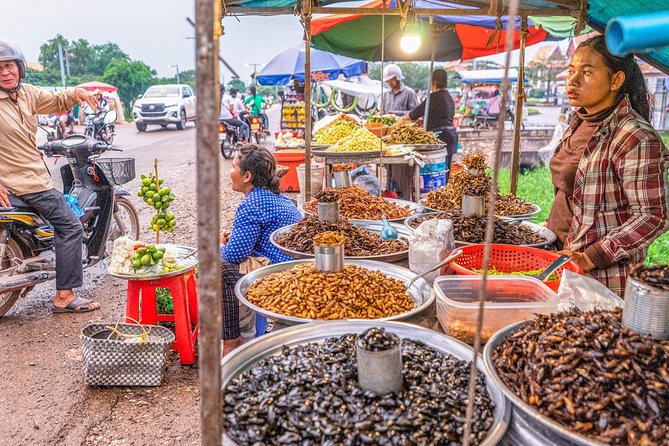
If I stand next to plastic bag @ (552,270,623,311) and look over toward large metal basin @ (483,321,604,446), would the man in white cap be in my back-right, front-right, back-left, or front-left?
back-right

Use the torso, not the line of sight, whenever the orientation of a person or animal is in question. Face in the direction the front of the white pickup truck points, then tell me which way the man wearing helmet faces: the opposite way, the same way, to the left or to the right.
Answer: to the left

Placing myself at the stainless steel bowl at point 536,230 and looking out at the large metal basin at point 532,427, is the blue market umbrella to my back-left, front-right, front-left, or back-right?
back-right

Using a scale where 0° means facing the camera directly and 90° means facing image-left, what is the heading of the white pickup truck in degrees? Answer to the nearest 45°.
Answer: approximately 45°

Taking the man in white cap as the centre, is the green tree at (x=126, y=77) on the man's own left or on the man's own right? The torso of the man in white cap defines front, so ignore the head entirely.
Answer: on the man's own right

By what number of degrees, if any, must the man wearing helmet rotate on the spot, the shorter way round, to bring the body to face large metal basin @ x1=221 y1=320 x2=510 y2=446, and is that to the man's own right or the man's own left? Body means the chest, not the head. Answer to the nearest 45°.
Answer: approximately 45° to the man's own right

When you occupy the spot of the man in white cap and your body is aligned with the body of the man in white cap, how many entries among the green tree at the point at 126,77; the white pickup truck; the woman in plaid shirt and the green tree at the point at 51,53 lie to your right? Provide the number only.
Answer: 3

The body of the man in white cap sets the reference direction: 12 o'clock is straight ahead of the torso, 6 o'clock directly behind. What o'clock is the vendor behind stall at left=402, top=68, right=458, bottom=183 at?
The vendor behind stall is roughly at 10 o'clock from the man in white cap.
